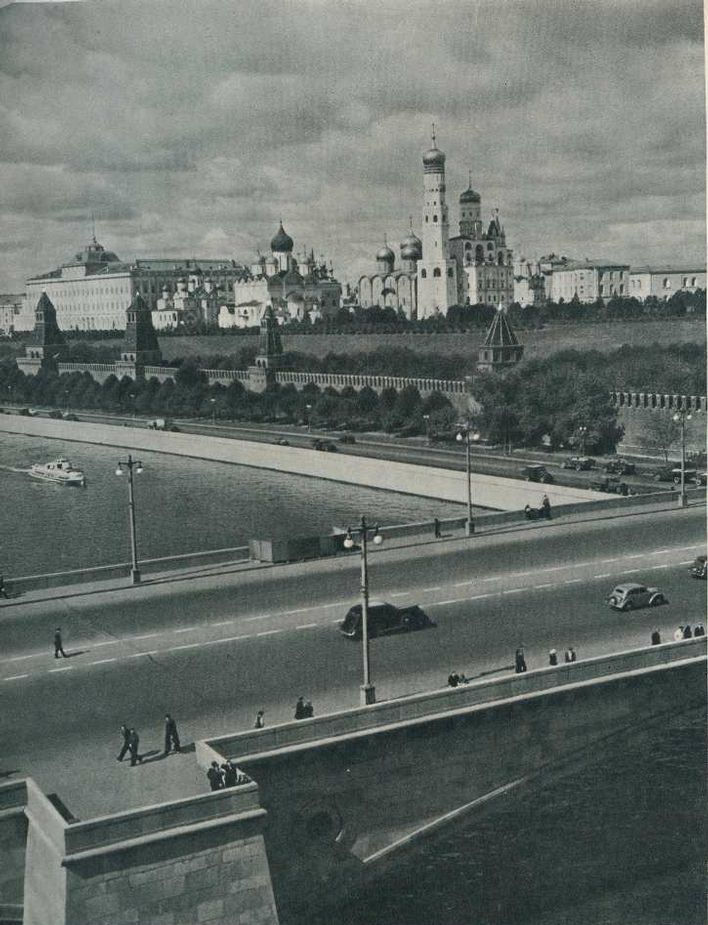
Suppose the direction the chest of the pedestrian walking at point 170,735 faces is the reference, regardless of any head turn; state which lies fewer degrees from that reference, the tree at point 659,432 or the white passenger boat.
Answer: the white passenger boat

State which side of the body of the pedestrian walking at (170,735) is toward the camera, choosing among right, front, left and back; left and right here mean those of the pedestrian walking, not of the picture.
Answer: left

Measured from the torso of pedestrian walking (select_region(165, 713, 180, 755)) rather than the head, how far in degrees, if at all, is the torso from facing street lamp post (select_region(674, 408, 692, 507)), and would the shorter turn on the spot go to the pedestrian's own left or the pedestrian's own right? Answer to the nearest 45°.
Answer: approximately 135° to the pedestrian's own right

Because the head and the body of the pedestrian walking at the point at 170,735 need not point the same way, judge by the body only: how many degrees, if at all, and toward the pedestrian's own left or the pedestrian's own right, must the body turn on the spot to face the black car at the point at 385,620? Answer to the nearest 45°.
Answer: approximately 135° to the pedestrian's own right

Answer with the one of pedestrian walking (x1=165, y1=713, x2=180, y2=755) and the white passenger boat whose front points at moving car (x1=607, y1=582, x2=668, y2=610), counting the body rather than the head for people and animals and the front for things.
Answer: the white passenger boat

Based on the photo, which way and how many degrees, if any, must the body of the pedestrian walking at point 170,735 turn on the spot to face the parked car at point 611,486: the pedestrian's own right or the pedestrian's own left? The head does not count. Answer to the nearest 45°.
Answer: approximately 135° to the pedestrian's own right

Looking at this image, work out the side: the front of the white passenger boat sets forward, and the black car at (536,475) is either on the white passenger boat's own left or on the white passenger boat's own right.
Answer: on the white passenger boat's own left

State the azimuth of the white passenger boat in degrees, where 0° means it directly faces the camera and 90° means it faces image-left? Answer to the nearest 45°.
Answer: approximately 315°

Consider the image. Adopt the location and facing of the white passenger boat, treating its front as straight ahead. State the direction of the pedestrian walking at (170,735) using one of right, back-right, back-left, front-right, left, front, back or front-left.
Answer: front-right

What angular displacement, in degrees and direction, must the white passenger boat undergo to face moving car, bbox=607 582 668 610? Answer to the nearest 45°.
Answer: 0° — it already faces it

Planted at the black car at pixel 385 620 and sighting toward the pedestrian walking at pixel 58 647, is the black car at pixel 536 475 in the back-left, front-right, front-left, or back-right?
back-right

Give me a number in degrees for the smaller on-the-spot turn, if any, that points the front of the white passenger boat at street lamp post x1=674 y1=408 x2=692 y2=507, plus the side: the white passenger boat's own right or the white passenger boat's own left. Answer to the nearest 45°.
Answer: approximately 45° to the white passenger boat's own left
